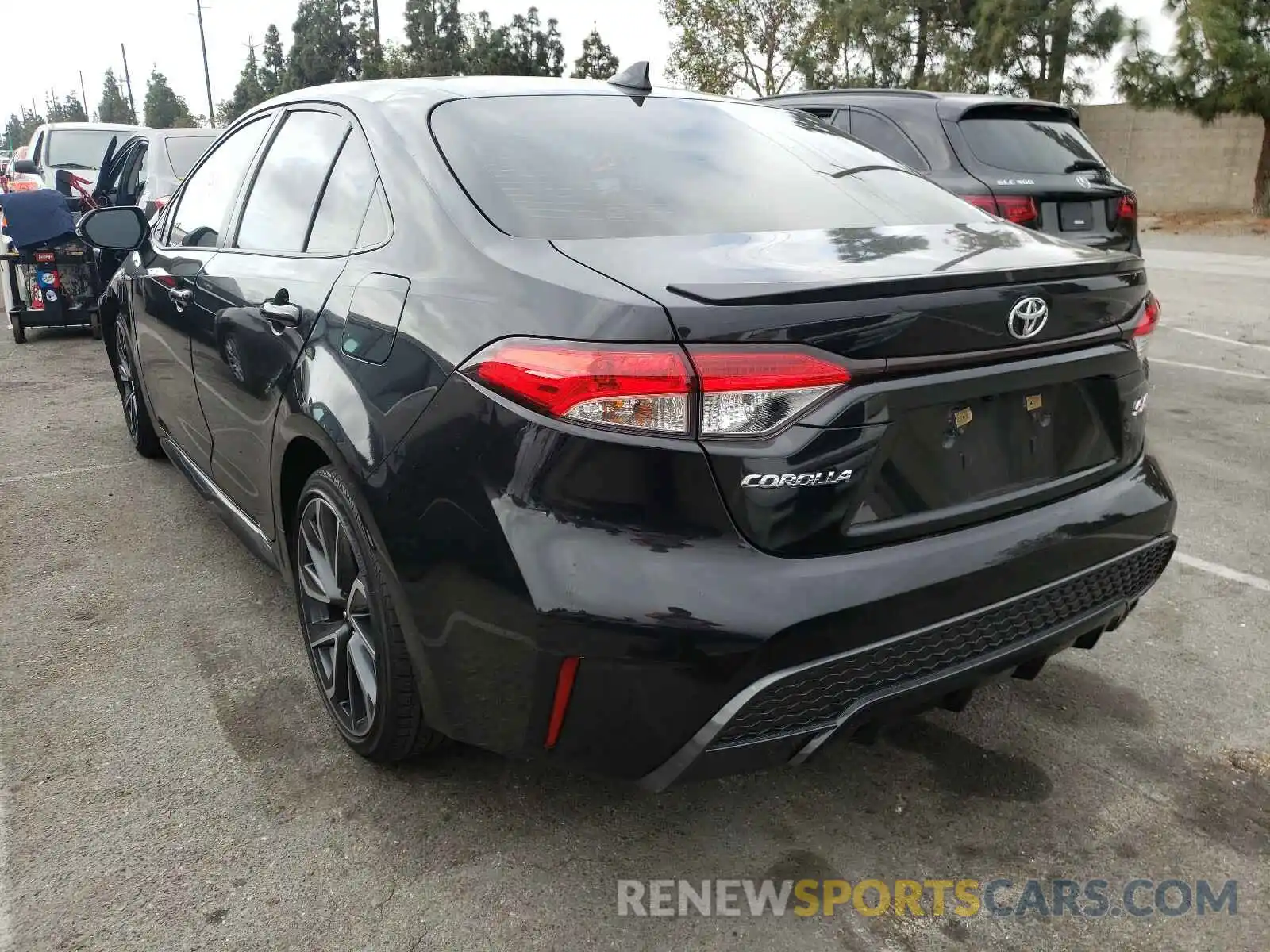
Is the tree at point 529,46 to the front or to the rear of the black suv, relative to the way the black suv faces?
to the front

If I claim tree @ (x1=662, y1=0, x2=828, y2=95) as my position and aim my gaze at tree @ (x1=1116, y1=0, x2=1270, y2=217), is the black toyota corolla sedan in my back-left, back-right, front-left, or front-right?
front-right

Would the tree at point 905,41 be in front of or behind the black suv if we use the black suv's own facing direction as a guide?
in front

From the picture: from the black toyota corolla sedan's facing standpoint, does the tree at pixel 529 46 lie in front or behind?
in front

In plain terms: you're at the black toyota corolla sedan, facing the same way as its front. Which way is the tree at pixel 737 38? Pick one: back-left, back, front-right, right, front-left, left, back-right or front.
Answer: front-right

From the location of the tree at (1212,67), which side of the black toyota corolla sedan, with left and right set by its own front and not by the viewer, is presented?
right

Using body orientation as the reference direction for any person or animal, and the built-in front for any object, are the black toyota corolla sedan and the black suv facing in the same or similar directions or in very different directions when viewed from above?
same or similar directions

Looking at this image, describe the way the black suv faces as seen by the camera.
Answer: facing away from the viewer and to the left of the viewer

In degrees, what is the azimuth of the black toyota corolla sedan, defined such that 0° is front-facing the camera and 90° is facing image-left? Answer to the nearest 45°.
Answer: approximately 135°

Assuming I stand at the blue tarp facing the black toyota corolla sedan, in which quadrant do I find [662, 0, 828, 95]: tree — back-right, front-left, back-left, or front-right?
back-left

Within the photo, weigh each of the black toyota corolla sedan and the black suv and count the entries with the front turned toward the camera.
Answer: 0

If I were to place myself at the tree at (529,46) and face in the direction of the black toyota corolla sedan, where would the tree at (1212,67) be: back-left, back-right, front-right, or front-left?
front-left

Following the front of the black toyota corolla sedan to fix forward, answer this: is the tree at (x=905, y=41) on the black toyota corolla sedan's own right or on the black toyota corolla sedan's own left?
on the black toyota corolla sedan's own right

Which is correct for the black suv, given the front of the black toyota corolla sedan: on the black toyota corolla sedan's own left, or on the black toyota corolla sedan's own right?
on the black toyota corolla sedan's own right

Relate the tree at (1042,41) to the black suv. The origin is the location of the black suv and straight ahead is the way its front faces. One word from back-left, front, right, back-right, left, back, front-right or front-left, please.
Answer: front-right

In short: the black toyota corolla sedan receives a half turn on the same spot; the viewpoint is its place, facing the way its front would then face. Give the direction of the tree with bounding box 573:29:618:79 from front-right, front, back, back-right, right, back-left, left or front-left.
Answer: back-left
